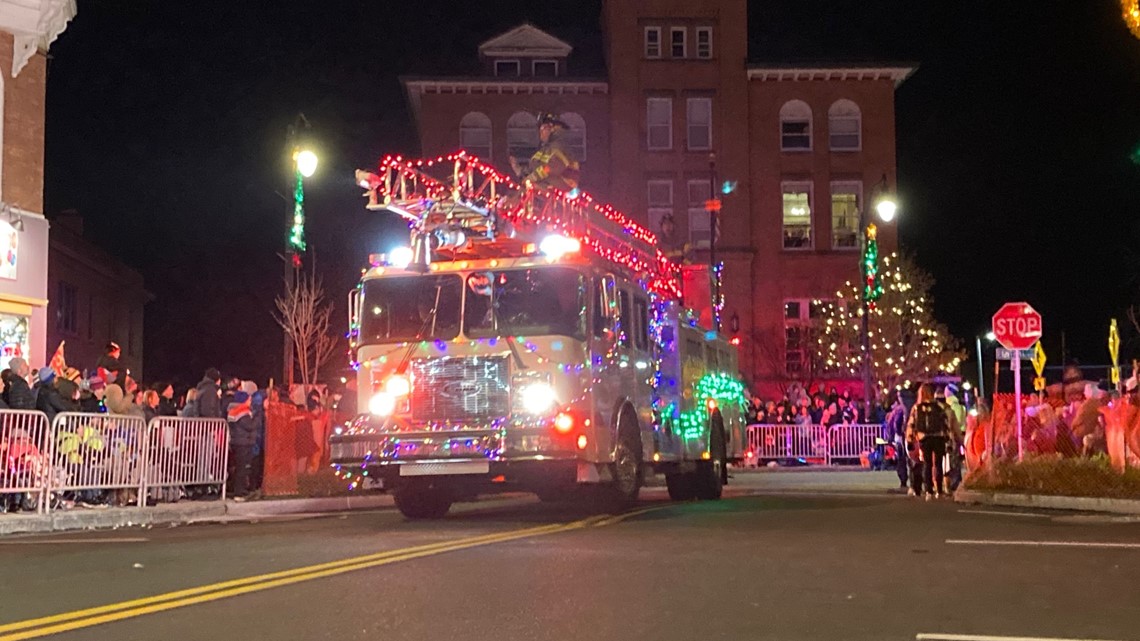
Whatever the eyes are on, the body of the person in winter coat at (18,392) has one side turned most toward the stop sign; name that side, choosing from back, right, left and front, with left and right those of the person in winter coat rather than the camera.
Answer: front

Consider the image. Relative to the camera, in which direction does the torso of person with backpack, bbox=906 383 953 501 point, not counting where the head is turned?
away from the camera

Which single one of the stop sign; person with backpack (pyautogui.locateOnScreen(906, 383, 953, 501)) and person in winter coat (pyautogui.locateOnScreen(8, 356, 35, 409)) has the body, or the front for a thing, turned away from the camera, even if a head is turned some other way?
the person with backpack

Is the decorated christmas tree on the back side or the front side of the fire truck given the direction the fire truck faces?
on the back side

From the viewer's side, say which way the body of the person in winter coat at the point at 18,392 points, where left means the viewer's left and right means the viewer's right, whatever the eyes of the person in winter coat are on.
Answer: facing to the right of the viewer

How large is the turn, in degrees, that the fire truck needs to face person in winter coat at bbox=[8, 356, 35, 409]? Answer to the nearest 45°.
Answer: approximately 45° to its right

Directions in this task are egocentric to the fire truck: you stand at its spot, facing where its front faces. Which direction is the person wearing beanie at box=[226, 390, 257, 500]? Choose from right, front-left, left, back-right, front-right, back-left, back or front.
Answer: right

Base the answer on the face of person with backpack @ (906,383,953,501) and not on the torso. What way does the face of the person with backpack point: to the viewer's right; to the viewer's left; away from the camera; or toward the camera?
away from the camera

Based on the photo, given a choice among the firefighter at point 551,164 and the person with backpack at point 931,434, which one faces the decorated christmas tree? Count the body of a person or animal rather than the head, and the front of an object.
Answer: the person with backpack

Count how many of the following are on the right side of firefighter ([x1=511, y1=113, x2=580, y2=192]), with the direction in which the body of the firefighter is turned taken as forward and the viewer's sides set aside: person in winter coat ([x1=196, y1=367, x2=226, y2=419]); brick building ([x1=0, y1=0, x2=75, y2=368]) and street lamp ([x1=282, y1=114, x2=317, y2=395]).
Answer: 3

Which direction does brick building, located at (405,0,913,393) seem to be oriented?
toward the camera

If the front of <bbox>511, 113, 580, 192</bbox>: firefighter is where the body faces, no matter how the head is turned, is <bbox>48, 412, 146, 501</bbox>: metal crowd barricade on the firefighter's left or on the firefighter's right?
on the firefighter's right

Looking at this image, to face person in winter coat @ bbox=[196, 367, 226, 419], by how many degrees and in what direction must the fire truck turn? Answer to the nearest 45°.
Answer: approximately 90° to its right

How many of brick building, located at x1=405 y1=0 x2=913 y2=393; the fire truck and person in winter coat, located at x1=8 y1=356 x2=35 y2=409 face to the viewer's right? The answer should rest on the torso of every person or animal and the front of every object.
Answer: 1

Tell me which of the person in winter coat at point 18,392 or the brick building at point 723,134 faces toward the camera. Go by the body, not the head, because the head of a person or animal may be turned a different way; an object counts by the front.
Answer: the brick building

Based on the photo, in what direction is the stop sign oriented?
toward the camera

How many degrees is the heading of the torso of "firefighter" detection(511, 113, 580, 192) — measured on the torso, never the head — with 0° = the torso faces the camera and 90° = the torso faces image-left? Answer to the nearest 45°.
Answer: approximately 45°

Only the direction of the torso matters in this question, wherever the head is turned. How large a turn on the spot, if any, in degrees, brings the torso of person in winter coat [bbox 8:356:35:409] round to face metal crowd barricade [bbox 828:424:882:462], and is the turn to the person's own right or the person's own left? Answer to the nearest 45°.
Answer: approximately 45° to the person's own left

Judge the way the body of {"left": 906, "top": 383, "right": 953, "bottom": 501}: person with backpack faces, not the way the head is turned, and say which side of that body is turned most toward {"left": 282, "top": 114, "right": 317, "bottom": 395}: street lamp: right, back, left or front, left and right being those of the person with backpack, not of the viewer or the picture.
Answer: left
